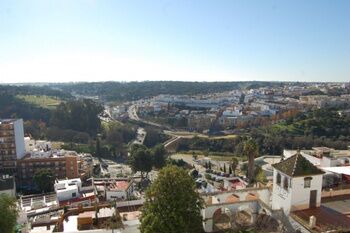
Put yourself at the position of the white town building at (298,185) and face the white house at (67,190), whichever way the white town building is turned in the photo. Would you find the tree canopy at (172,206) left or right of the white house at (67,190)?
left

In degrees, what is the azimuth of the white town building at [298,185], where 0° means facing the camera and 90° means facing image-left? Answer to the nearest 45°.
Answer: approximately 315°

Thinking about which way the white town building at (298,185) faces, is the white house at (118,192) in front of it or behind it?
behind

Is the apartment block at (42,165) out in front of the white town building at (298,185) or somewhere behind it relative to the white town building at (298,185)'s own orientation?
behind

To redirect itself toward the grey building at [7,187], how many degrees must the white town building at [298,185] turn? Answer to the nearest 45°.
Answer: approximately 135° to its right

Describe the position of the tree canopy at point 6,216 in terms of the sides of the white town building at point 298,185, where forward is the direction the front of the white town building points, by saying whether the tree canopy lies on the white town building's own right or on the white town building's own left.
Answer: on the white town building's own right

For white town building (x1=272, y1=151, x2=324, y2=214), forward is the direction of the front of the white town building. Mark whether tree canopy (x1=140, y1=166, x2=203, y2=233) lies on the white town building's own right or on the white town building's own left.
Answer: on the white town building's own right

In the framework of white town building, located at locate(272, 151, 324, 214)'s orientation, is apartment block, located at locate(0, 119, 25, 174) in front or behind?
behind
